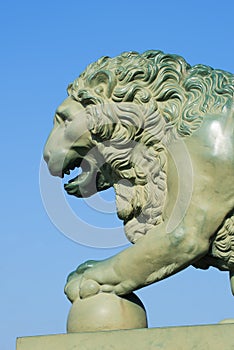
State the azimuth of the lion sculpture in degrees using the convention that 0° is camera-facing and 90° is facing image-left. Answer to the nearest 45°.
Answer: approximately 90°
